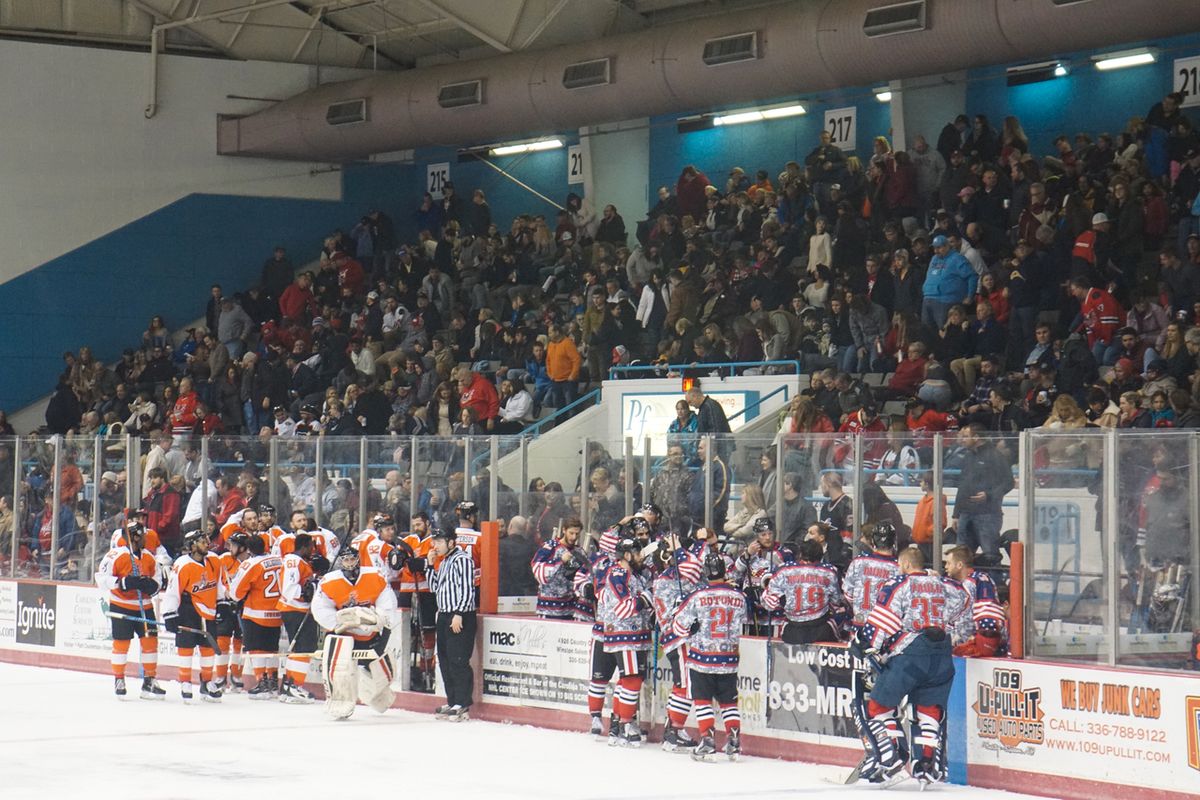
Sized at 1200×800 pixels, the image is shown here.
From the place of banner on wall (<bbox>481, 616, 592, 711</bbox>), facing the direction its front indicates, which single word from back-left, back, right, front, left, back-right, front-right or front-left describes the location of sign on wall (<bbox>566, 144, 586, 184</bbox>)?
back

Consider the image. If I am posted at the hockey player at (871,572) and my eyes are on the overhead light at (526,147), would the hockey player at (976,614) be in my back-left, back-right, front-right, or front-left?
back-right

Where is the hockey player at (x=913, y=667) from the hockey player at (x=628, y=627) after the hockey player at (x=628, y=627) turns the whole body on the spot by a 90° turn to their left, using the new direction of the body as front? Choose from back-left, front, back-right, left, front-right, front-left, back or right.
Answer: back-right

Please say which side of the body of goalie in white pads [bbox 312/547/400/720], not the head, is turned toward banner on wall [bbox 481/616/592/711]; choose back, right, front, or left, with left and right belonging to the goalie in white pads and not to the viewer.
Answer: left

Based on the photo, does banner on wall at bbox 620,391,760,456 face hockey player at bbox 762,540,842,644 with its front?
yes

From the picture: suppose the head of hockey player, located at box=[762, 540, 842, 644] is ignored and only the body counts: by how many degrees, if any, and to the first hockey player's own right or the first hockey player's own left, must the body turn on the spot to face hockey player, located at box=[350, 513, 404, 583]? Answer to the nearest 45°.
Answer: approximately 45° to the first hockey player's own left

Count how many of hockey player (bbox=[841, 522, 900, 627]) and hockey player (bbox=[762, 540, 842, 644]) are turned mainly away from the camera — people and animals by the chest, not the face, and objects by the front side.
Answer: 2

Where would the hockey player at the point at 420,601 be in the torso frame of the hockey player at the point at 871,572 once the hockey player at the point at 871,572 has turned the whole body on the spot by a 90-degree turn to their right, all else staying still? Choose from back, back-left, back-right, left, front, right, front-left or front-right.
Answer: back-left

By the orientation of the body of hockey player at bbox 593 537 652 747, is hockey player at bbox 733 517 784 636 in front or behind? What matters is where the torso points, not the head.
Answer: in front

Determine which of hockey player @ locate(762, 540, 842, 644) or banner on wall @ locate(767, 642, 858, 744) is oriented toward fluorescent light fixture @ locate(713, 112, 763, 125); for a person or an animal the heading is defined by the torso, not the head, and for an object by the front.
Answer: the hockey player

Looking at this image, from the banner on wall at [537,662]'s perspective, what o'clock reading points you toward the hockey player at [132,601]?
The hockey player is roughly at 4 o'clock from the banner on wall.

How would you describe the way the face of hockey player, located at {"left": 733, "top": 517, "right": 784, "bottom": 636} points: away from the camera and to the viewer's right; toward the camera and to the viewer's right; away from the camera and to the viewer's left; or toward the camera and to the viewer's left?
toward the camera and to the viewer's right
